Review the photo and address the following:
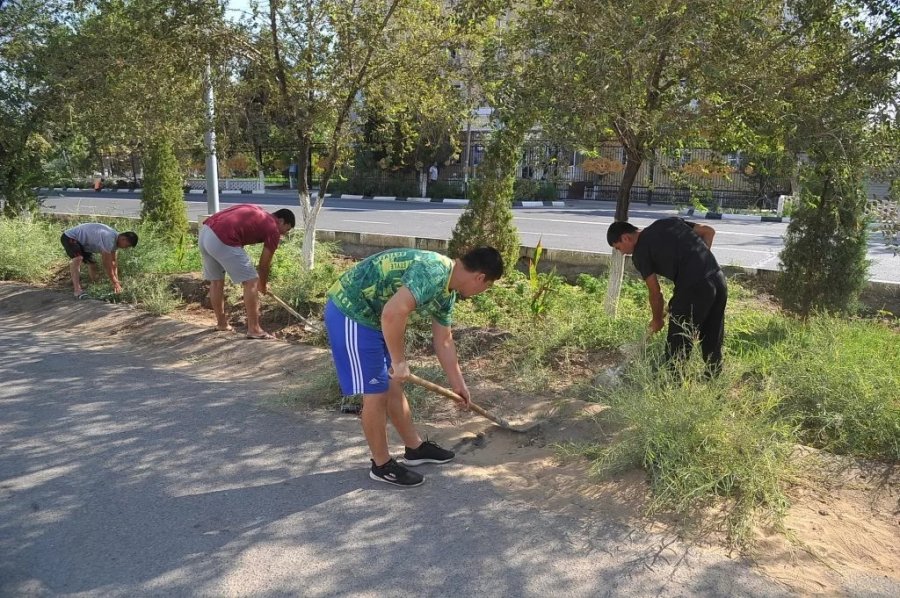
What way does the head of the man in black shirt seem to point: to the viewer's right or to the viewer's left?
to the viewer's left

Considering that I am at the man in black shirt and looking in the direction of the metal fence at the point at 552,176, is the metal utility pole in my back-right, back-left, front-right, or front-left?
front-left

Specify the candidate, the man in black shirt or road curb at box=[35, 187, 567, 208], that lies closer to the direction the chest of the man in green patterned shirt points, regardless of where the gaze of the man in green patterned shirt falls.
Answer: the man in black shirt

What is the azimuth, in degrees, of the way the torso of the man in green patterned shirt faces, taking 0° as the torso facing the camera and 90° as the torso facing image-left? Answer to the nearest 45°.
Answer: approximately 270°

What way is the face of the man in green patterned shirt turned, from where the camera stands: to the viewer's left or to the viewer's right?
to the viewer's right

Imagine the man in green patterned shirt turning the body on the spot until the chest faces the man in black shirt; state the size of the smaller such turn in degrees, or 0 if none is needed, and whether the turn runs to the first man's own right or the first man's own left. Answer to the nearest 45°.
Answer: approximately 45° to the first man's own left

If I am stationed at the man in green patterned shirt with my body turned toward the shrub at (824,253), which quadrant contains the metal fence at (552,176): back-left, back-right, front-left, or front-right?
front-left

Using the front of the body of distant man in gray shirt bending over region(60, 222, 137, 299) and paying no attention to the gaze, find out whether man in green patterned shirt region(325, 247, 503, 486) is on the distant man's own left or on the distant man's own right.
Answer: on the distant man's own right

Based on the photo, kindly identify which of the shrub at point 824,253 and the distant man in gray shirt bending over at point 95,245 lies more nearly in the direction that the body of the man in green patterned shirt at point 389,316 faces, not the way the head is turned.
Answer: the shrub

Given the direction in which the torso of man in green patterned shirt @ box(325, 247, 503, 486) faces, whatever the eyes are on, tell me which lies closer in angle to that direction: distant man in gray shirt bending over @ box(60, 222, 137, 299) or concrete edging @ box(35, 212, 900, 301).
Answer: the concrete edging

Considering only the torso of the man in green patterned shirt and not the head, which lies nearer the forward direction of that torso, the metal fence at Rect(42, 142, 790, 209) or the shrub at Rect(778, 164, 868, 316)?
the shrub

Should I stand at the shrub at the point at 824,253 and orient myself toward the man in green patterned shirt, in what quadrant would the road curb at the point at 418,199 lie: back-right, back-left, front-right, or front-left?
back-right
